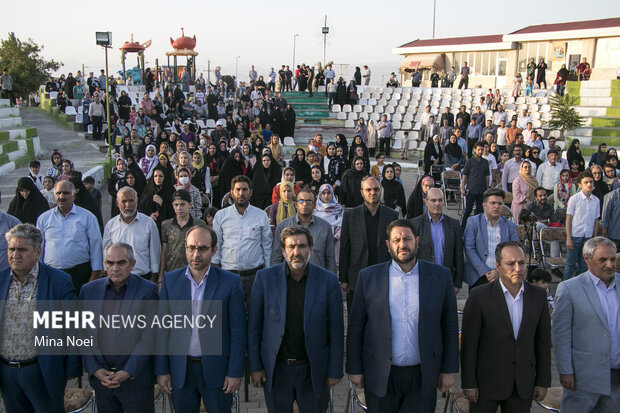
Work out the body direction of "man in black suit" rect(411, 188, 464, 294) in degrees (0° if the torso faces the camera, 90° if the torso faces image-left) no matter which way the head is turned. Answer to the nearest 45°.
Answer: approximately 0°

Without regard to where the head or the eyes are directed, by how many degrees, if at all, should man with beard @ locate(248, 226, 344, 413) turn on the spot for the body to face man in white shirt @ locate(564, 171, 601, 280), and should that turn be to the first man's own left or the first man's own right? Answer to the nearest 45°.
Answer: approximately 135° to the first man's own left

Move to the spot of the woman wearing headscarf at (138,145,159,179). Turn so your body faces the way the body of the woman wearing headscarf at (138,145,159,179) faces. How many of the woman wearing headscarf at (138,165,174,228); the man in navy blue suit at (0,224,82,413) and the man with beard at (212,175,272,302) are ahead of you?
3

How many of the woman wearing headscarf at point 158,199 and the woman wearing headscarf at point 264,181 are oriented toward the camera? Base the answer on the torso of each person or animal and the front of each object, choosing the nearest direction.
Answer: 2

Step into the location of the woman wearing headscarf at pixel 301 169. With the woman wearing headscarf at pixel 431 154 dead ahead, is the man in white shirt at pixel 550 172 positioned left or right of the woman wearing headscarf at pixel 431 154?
right
